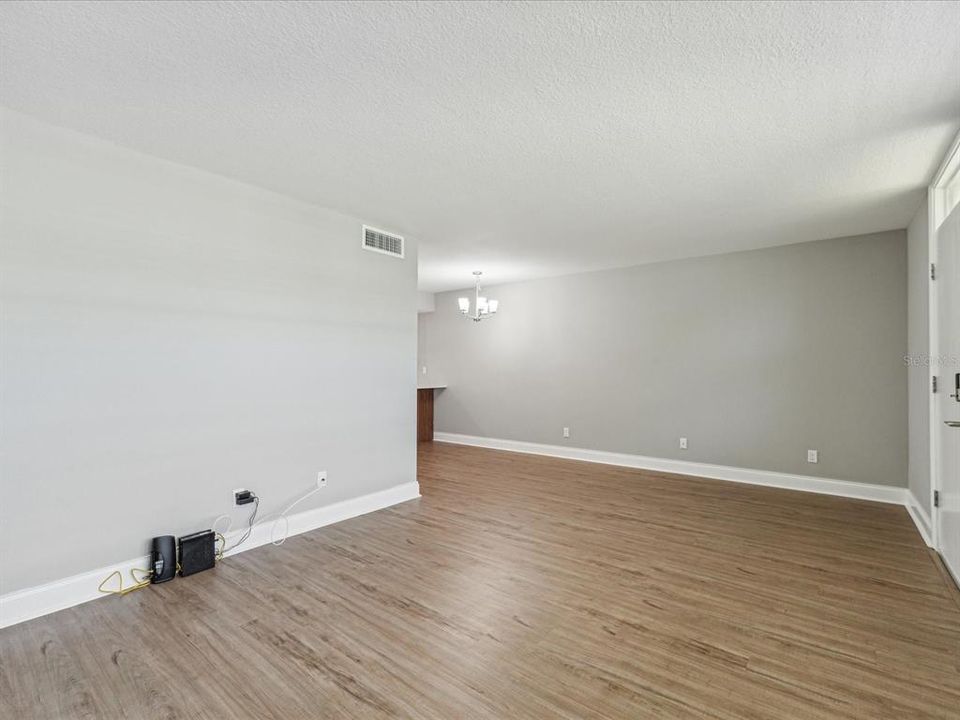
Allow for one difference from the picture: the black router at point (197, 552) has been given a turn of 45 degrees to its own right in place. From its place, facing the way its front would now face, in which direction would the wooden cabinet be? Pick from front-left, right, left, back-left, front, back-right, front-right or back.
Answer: back-left

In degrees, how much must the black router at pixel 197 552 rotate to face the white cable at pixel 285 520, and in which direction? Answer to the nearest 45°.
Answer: approximately 90° to its left

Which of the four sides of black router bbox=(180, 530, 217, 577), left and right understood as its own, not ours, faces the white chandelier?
left

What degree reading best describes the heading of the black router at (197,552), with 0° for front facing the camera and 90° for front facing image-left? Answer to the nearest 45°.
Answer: approximately 315°

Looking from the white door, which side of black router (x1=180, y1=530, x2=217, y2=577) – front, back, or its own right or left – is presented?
front
